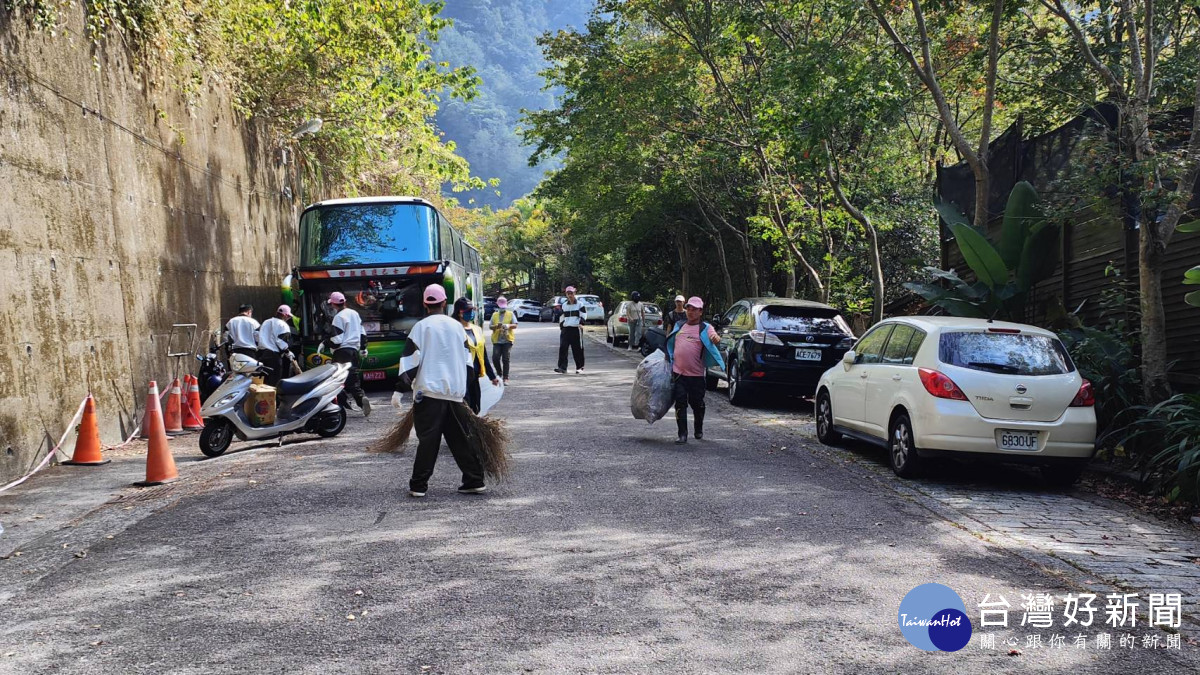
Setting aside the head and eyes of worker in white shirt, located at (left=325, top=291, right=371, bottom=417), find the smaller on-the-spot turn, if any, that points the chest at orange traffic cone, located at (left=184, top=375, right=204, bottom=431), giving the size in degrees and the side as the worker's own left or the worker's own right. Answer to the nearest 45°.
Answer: approximately 45° to the worker's own left

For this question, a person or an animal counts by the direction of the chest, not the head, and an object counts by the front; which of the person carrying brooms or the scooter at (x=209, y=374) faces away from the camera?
the person carrying brooms

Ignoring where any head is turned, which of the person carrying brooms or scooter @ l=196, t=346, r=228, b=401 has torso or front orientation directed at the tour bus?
the person carrying brooms

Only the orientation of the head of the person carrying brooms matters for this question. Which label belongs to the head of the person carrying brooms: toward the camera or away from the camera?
away from the camera

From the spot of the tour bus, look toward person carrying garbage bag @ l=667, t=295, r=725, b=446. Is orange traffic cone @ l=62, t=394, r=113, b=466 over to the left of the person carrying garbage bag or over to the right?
right

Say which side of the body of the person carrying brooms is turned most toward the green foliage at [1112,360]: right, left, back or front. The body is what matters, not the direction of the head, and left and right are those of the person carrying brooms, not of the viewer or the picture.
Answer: right

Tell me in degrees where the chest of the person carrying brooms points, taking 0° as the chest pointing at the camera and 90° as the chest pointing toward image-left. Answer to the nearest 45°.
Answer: approximately 180°

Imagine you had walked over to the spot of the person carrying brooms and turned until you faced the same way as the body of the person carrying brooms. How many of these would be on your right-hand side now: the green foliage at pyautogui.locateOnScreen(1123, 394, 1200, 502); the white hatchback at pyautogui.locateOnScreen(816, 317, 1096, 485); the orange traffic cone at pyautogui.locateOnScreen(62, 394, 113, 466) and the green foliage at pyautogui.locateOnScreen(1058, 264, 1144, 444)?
3

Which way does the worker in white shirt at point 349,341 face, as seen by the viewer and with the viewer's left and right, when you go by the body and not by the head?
facing away from the viewer and to the left of the viewer

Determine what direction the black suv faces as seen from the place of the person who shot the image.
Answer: facing away from the viewer and to the left of the viewer

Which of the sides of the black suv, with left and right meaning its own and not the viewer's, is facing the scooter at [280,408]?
left
